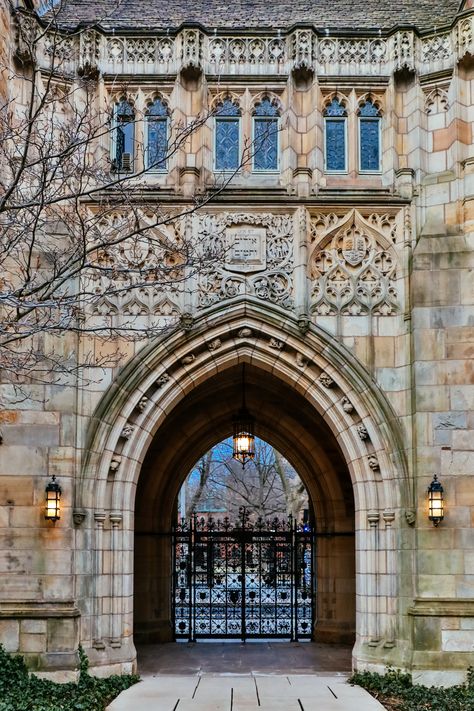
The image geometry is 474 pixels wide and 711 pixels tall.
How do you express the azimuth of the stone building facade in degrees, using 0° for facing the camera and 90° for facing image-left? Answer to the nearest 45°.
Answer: approximately 0°

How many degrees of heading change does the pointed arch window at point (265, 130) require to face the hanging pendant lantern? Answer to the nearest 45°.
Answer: approximately 180°

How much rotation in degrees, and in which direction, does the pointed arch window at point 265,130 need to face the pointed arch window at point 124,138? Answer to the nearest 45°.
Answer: approximately 90° to its right

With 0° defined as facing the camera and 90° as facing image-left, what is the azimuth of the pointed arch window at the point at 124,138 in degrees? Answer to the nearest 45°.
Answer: approximately 0°
